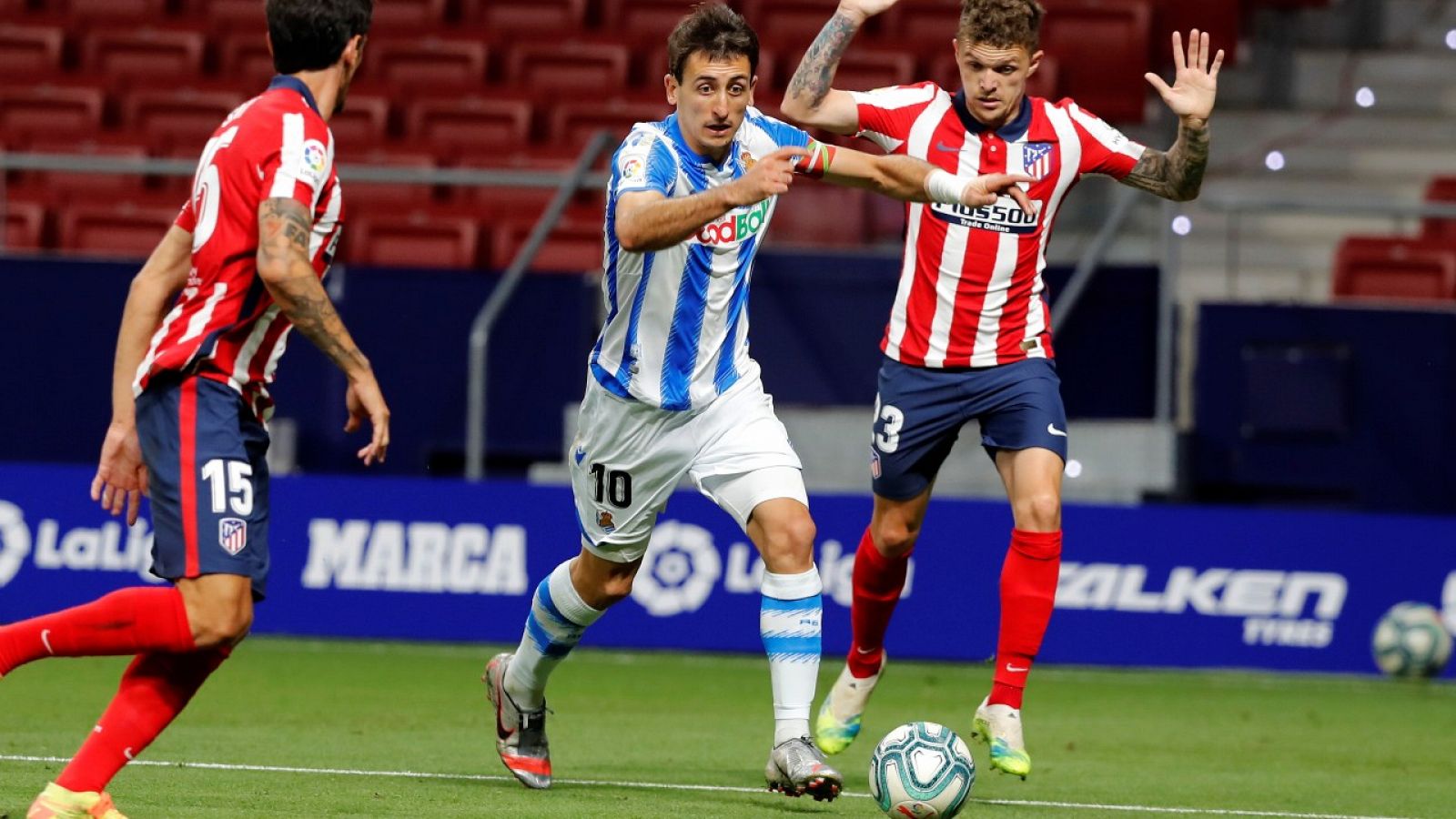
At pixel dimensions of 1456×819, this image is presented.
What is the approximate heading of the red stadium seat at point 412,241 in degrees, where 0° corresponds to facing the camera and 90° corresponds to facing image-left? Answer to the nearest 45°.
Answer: approximately 0°

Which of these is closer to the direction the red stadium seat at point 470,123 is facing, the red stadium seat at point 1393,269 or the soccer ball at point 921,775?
the soccer ball

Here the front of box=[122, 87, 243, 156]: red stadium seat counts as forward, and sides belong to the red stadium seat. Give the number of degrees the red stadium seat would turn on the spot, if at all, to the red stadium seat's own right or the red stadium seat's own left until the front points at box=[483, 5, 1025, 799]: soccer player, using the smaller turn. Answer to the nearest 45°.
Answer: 0° — it already faces them

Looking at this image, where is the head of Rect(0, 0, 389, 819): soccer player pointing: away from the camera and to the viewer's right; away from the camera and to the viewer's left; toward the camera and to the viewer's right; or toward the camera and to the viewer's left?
away from the camera and to the viewer's right

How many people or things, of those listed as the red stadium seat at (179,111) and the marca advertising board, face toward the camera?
2

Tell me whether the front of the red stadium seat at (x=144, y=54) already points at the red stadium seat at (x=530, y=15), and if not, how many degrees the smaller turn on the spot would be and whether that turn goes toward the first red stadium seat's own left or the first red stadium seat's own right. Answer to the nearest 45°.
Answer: approximately 90° to the first red stadium seat's own left

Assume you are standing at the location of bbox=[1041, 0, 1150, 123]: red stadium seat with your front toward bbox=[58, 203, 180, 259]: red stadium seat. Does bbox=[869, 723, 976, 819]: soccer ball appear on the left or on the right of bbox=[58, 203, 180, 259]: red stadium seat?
left

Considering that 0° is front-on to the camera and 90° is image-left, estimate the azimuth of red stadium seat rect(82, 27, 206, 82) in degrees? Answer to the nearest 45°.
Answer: approximately 0°

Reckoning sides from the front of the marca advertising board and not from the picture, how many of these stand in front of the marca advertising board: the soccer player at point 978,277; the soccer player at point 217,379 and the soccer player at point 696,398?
3

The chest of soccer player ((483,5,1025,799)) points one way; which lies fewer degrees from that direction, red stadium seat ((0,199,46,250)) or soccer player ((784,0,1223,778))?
the soccer player

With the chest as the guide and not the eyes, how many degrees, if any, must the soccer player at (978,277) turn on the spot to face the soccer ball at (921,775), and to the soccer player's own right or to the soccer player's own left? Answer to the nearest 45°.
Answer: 0° — they already face it
